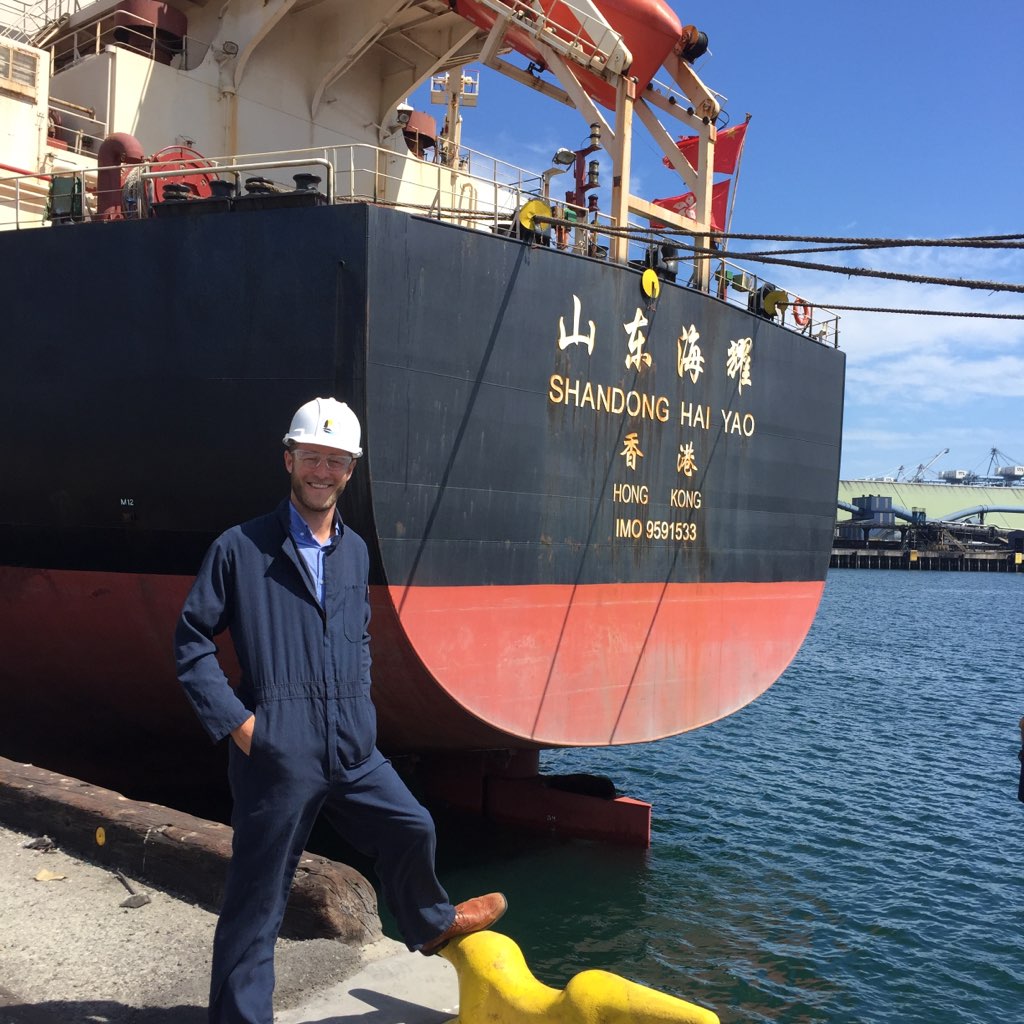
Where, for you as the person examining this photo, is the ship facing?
facing away from the viewer and to the left of the viewer

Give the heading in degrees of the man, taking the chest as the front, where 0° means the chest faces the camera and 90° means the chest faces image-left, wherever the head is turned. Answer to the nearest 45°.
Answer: approximately 315°

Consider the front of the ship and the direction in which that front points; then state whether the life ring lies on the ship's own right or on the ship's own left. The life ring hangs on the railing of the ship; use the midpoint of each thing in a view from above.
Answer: on the ship's own right

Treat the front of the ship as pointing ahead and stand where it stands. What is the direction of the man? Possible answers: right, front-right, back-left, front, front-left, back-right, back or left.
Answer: back-left

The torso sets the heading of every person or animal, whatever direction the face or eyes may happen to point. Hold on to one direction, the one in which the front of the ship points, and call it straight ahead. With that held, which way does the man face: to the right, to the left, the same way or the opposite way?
the opposite way

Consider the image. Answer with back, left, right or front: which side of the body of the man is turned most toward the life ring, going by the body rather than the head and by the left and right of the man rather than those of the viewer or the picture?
left
